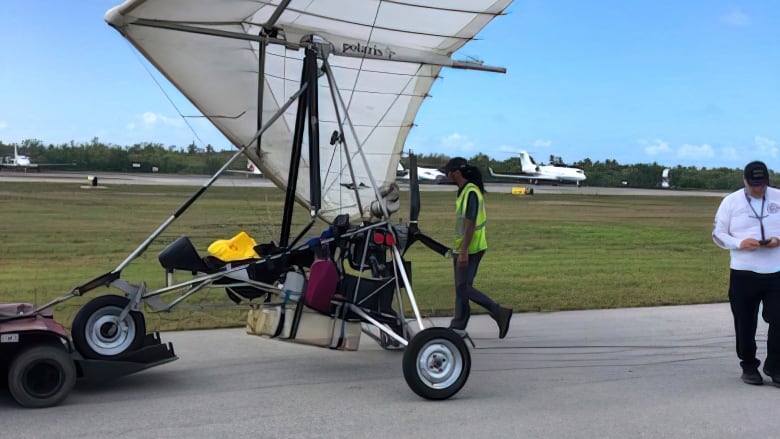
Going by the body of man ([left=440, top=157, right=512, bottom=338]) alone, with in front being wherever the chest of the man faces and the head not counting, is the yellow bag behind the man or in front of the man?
in front

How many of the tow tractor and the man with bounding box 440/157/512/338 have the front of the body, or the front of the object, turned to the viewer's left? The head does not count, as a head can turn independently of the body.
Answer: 2

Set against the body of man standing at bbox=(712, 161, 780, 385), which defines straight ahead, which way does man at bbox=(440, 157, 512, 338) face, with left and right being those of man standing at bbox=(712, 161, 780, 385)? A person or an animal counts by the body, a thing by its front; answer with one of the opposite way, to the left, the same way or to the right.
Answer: to the right

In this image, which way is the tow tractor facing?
to the viewer's left

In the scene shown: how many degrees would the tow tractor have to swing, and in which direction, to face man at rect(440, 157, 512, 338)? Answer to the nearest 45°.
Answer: approximately 180°

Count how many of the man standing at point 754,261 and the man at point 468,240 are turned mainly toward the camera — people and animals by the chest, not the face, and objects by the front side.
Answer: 1

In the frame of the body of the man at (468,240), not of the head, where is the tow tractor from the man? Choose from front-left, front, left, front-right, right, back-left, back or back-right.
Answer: front-left

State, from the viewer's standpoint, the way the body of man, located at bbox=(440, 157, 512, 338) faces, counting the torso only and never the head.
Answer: to the viewer's left

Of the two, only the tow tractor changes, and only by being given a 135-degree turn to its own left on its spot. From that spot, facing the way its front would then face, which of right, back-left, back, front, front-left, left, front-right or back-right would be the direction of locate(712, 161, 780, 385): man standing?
front-left

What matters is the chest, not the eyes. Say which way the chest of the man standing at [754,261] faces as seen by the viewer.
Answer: toward the camera

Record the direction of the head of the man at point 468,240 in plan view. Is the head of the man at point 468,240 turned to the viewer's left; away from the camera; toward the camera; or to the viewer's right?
to the viewer's left

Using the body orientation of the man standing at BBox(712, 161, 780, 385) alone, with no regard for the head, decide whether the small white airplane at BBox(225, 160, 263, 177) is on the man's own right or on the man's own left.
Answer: on the man's own right
